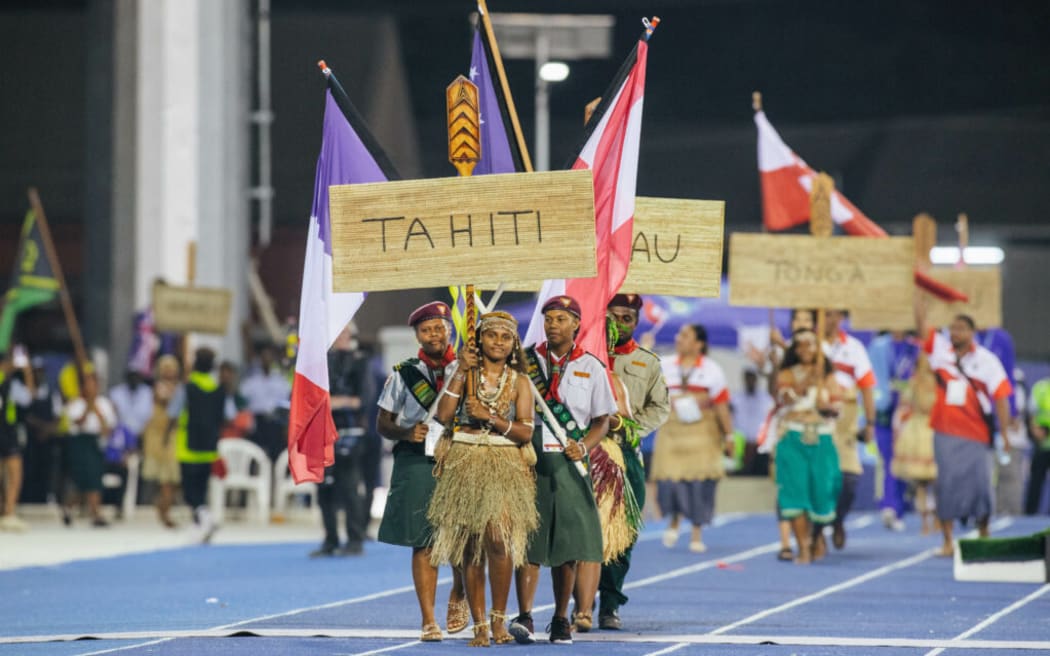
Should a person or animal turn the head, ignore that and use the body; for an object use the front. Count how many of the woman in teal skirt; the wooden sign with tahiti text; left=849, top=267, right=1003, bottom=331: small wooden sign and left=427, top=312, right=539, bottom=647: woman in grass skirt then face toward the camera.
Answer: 4

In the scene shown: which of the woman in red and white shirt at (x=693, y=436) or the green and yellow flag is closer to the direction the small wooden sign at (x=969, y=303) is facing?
the woman in red and white shirt

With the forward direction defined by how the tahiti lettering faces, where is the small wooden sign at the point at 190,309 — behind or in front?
behind

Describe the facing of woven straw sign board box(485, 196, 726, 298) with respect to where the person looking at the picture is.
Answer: facing the viewer

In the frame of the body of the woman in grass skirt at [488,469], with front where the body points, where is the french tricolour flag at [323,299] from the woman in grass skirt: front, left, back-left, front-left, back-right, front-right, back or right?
back-right

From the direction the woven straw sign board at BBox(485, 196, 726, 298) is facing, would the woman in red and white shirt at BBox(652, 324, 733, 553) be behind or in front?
behind

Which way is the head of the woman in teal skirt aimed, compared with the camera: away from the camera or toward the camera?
toward the camera

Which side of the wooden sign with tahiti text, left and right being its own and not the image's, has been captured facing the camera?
front

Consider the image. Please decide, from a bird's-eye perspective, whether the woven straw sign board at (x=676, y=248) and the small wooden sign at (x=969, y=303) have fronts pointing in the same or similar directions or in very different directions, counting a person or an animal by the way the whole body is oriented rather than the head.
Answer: same or similar directions

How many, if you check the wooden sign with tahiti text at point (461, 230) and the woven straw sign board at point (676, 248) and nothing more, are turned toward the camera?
2

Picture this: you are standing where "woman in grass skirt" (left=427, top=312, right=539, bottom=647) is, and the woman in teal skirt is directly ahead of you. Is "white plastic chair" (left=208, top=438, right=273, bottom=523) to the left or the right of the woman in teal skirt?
left

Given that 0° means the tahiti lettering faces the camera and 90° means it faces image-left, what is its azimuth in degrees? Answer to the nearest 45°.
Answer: approximately 0°
